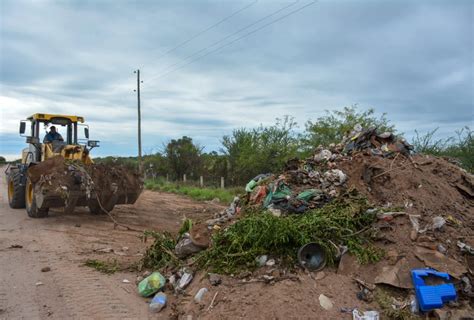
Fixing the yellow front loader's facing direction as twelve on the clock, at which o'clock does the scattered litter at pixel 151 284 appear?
The scattered litter is roughly at 1 o'clock from the yellow front loader.

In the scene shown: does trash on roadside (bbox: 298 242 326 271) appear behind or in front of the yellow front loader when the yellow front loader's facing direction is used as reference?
in front

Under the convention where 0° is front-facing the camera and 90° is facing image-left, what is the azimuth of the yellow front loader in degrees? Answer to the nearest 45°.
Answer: approximately 315°

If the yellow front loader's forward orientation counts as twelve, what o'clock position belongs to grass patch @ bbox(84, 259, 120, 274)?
The grass patch is roughly at 1 o'clock from the yellow front loader.

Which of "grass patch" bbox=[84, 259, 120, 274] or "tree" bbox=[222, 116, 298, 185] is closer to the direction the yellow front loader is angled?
the grass patch

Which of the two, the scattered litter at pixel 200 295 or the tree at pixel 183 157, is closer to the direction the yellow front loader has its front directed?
the scattered litter

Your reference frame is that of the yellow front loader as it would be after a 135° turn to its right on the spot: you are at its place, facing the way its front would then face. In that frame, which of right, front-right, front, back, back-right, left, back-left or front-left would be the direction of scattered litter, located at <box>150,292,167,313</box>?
left

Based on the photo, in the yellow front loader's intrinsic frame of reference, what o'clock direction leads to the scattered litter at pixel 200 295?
The scattered litter is roughly at 1 o'clock from the yellow front loader.

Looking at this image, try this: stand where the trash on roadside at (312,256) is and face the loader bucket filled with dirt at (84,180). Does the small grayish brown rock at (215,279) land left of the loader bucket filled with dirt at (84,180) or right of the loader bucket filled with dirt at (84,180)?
left

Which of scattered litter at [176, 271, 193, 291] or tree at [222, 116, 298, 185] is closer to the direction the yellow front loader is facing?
the scattered litter
